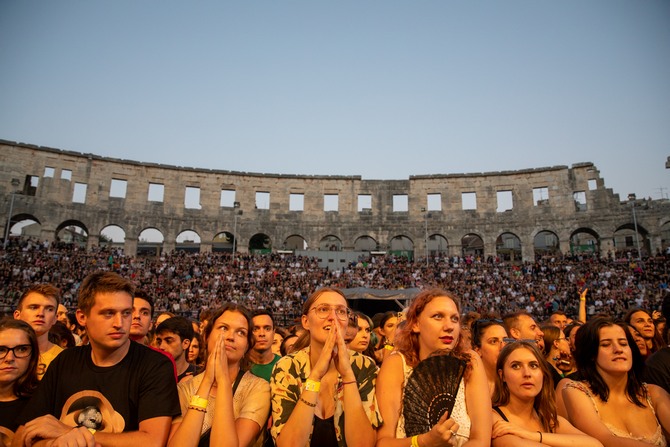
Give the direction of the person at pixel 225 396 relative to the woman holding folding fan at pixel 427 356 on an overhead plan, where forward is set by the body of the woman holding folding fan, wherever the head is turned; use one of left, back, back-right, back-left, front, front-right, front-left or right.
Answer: right

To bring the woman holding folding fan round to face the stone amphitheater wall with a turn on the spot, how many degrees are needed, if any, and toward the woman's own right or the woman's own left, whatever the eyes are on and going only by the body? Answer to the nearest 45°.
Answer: approximately 180°

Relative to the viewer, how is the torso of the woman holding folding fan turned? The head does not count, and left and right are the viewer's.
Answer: facing the viewer

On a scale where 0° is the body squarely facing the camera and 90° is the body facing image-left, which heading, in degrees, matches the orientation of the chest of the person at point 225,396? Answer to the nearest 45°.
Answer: approximately 0°

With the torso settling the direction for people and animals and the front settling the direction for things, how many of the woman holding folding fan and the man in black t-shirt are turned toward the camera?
2

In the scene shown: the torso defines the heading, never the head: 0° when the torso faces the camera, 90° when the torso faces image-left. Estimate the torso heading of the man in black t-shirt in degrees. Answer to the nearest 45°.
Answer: approximately 0°

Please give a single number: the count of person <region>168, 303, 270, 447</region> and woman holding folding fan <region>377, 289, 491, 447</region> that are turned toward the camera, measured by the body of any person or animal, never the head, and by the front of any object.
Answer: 2

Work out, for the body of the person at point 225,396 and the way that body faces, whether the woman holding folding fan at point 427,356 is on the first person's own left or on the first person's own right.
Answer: on the first person's own left

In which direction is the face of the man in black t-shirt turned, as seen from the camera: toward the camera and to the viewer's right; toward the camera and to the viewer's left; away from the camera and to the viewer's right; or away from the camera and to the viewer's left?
toward the camera and to the viewer's right

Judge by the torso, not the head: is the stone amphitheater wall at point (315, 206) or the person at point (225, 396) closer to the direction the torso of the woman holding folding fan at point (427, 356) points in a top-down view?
the person

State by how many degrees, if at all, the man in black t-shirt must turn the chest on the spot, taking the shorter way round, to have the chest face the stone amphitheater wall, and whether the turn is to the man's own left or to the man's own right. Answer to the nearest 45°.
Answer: approximately 135° to the man's own left

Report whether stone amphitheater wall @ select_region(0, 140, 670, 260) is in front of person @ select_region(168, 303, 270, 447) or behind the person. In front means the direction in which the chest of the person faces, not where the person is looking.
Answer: behind
